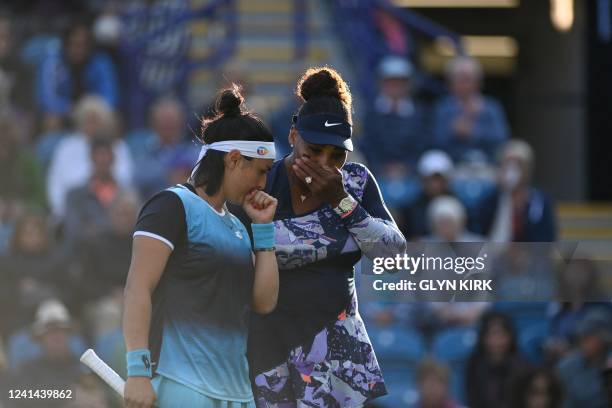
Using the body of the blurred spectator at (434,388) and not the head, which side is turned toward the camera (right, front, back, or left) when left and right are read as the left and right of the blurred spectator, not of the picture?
front

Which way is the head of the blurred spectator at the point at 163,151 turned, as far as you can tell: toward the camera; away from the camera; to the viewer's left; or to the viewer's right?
toward the camera

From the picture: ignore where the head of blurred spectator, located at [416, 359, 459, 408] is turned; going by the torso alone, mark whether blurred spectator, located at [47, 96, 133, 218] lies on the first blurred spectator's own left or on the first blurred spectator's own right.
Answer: on the first blurred spectator's own right

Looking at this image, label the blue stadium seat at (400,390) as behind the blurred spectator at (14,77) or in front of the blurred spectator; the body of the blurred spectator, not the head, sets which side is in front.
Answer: in front

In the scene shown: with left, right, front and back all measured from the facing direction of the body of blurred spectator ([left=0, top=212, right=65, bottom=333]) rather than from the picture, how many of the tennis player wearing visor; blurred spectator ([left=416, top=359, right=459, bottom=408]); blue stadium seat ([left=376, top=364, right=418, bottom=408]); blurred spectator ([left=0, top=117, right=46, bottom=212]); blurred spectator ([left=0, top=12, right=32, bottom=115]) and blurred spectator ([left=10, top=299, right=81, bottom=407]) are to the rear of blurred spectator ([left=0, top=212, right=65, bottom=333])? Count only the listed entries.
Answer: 2

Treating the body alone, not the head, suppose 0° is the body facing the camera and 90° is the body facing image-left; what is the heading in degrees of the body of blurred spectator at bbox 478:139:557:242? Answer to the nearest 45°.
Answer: approximately 0°

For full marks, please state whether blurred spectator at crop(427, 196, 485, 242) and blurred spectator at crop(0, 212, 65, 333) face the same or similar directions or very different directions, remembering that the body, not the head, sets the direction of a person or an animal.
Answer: same or similar directions

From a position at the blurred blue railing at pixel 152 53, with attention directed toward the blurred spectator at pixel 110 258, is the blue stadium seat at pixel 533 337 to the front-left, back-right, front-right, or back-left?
front-left

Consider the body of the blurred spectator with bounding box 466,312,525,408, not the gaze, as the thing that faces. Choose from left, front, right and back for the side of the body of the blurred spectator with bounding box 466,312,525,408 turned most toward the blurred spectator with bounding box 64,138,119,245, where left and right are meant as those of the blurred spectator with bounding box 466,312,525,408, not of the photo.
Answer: right

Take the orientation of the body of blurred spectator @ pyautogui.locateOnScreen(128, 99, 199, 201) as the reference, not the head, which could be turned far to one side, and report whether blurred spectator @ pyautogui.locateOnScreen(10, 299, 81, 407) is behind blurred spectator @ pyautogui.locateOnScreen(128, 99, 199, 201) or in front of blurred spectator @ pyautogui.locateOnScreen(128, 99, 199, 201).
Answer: in front

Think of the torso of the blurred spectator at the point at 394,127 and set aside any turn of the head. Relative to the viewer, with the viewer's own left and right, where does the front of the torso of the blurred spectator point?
facing the viewer

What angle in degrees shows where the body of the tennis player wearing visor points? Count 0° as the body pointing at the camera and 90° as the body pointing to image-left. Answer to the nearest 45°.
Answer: approximately 0°

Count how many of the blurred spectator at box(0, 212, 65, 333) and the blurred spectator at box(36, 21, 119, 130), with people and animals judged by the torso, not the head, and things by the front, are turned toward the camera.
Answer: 2

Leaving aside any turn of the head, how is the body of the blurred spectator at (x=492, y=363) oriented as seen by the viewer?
toward the camera

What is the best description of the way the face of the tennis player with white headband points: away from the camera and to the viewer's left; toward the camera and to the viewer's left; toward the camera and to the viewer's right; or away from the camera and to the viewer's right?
toward the camera and to the viewer's right

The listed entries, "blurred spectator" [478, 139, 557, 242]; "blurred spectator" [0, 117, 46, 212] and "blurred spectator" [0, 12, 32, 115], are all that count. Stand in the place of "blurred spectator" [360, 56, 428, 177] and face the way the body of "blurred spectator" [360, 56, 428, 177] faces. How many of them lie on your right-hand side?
2

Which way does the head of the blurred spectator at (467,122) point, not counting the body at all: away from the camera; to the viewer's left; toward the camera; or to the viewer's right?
toward the camera

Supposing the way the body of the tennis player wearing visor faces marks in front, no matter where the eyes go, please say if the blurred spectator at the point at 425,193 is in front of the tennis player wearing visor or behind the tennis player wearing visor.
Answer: behind

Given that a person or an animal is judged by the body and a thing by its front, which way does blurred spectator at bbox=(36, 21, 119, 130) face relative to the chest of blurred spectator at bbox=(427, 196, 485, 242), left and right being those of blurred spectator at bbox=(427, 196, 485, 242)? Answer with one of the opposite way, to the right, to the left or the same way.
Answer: the same way
